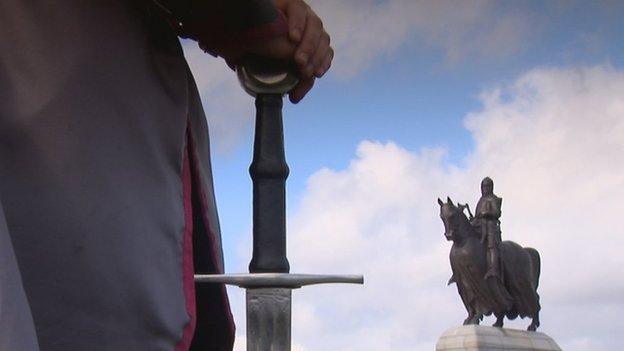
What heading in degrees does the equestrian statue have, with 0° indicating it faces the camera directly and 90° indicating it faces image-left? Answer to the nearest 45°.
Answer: approximately 45°
